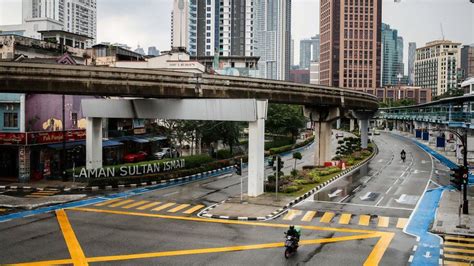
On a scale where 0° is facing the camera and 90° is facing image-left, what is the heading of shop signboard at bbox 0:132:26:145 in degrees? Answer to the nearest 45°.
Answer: approximately 0°

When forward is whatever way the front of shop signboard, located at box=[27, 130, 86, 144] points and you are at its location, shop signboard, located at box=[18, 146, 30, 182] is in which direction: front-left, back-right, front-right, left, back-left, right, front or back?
right

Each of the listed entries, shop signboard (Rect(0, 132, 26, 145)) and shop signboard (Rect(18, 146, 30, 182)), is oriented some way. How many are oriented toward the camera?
2

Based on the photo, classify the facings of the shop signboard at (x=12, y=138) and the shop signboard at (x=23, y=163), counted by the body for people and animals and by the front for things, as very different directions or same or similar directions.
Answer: same or similar directions

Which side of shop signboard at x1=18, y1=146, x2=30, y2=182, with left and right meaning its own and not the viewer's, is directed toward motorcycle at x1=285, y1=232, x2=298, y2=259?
front

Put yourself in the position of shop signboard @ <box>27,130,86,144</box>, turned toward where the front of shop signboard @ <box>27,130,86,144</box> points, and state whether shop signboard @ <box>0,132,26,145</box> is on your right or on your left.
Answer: on your right

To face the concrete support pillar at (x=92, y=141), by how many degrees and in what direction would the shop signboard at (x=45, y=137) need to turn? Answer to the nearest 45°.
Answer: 0° — it already faces it

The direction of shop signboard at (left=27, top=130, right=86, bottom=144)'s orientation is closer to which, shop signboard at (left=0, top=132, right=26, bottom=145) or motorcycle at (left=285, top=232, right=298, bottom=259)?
the motorcycle

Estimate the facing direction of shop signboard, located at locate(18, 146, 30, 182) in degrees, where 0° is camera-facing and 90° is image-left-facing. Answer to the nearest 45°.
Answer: approximately 0°

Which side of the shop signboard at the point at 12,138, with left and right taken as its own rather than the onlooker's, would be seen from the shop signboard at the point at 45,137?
left

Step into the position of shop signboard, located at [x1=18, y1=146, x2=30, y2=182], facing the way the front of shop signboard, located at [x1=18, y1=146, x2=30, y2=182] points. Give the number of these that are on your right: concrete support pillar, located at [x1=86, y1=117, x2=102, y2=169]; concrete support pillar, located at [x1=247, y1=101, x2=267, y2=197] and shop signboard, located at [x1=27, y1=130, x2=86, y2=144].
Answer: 0

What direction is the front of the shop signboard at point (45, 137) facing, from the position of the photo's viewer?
facing the viewer and to the right of the viewer

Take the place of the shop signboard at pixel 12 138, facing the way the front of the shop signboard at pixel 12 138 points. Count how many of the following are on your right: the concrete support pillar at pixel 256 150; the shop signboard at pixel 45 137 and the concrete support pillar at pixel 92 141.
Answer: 0

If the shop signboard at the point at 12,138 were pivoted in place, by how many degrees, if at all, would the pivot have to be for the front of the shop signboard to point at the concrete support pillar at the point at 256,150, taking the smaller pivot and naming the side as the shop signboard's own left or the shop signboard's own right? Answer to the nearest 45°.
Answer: approximately 45° to the shop signboard's own left

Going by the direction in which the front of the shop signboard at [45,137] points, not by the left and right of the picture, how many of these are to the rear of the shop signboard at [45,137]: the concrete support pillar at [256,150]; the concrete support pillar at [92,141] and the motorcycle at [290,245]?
0
